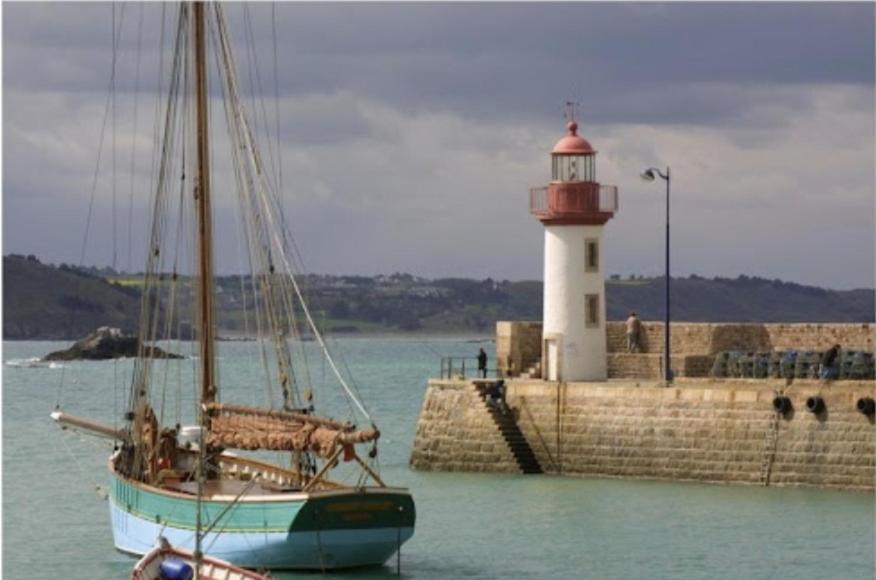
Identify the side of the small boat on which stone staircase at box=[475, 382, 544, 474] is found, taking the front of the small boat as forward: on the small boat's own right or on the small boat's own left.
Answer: on the small boat's own right

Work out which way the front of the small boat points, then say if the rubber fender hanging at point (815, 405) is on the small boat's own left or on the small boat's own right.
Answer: on the small boat's own right

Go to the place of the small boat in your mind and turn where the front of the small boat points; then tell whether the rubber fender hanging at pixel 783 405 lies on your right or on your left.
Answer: on your right

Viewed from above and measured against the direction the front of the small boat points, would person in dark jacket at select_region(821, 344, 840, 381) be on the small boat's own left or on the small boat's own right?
on the small boat's own right

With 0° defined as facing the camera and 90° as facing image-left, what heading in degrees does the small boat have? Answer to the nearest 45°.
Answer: approximately 135°
